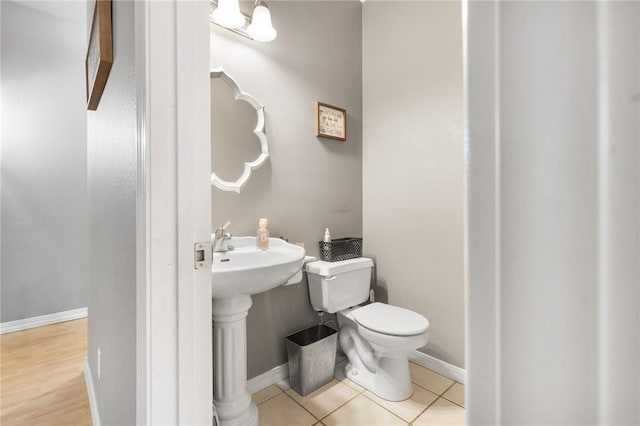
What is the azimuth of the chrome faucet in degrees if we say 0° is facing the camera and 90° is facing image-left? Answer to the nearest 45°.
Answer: approximately 315°

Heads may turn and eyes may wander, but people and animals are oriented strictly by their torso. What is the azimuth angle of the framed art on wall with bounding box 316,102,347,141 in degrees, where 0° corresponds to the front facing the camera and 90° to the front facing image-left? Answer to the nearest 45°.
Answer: approximately 315°

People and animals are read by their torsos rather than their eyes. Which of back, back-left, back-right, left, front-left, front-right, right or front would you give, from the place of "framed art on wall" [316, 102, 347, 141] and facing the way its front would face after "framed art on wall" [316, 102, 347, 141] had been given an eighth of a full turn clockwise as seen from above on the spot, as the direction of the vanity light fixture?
front-right

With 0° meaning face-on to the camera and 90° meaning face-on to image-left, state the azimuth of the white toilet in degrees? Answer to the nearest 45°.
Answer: approximately 315°

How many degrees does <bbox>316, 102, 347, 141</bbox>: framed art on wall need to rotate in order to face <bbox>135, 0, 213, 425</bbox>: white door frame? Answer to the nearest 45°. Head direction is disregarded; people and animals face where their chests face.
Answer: approximately 45° to its right
